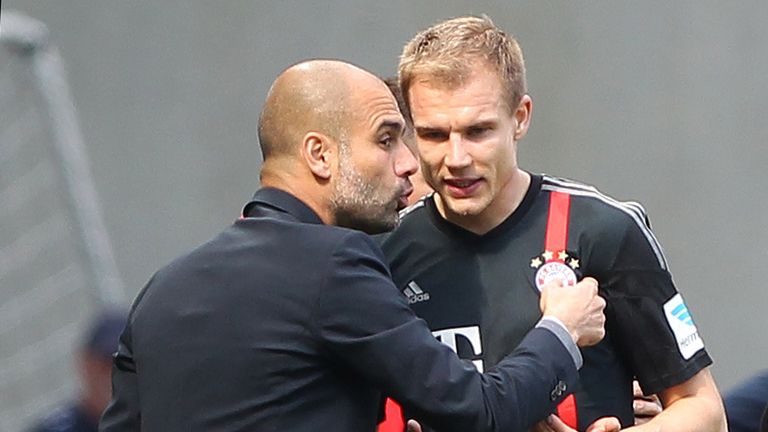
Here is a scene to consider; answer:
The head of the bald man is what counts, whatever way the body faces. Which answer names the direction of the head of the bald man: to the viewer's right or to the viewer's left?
to the viewer's right

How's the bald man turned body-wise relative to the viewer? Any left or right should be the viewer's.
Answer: facing away from the viewer and to the right of the viewer
